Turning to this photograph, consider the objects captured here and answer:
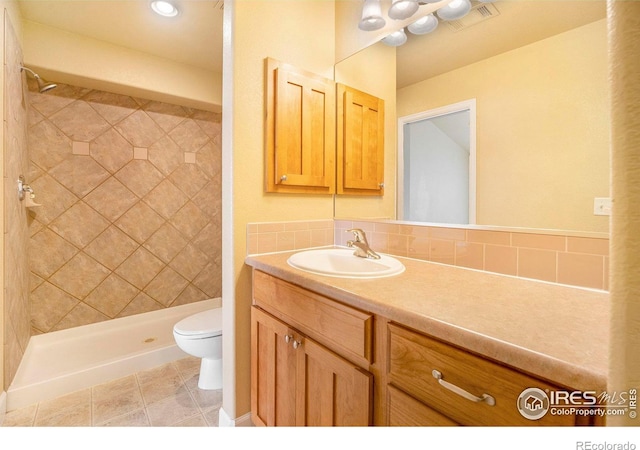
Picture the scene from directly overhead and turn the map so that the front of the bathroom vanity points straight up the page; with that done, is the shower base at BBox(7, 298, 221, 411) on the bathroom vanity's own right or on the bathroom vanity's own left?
on the bathroom vanity's own right

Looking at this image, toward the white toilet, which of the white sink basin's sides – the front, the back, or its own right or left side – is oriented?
right

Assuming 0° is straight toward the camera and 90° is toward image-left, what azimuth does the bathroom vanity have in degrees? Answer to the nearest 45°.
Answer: approximately 45°
